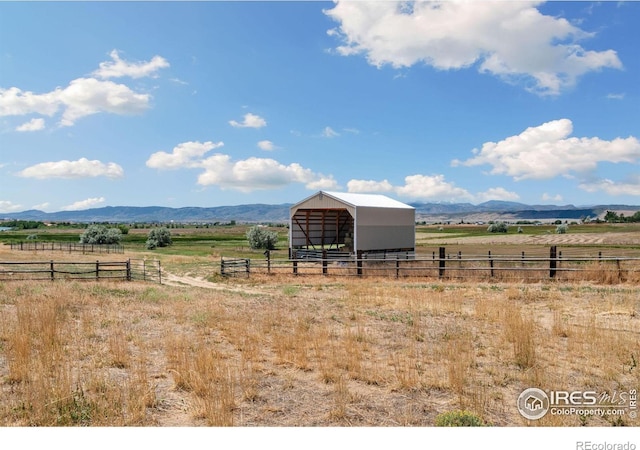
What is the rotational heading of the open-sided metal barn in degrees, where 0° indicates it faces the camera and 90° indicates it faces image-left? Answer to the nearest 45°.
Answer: approximately 45°

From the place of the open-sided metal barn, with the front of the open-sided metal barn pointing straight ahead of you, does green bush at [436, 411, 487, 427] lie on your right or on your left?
on your left
